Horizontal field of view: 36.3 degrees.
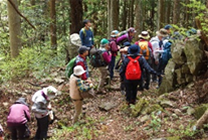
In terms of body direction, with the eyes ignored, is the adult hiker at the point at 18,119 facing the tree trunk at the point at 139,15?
yes

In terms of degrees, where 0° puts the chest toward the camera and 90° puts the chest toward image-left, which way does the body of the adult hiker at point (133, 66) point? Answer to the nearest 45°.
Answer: approximately 180°

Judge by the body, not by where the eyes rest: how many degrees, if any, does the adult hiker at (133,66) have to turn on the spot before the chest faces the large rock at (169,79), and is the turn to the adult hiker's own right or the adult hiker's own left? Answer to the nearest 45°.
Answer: approximately 45° to the adult hiker's own right

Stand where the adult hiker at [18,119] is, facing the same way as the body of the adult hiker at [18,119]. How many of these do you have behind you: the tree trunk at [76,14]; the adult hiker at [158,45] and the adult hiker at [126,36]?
0

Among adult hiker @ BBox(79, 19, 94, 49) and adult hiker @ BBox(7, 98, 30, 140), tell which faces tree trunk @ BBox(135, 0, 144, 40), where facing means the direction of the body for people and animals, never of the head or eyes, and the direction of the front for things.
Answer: adult hiker @ BBox(7, 98, 30, 140)

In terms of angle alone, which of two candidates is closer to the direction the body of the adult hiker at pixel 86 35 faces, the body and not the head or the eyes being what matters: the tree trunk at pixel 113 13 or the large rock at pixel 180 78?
the large rock

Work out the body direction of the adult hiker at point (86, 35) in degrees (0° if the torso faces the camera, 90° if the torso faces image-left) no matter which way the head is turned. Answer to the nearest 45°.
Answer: approximately 315°

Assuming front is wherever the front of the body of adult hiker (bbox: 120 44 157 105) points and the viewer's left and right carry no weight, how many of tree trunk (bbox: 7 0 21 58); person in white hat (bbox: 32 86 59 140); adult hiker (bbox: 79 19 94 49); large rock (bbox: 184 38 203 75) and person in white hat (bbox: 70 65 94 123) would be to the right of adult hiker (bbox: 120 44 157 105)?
1

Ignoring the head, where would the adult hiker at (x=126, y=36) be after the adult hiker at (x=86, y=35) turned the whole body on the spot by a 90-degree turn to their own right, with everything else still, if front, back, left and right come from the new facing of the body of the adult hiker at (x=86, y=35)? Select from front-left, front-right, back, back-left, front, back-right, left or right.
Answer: back-left

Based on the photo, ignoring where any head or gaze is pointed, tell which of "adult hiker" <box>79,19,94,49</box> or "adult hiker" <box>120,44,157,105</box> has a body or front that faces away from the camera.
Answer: "adult hiker" <box>120,44,157,105</box>

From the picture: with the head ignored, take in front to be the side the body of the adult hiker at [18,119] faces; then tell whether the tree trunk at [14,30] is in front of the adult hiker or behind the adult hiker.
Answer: in front

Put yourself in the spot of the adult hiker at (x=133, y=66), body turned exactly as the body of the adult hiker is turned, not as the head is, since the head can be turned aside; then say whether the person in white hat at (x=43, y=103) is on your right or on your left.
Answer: on your left

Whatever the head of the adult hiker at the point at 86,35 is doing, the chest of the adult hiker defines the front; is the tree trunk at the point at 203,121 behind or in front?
in front

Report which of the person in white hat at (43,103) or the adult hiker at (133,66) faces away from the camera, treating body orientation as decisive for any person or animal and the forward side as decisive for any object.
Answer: the adult hiker
